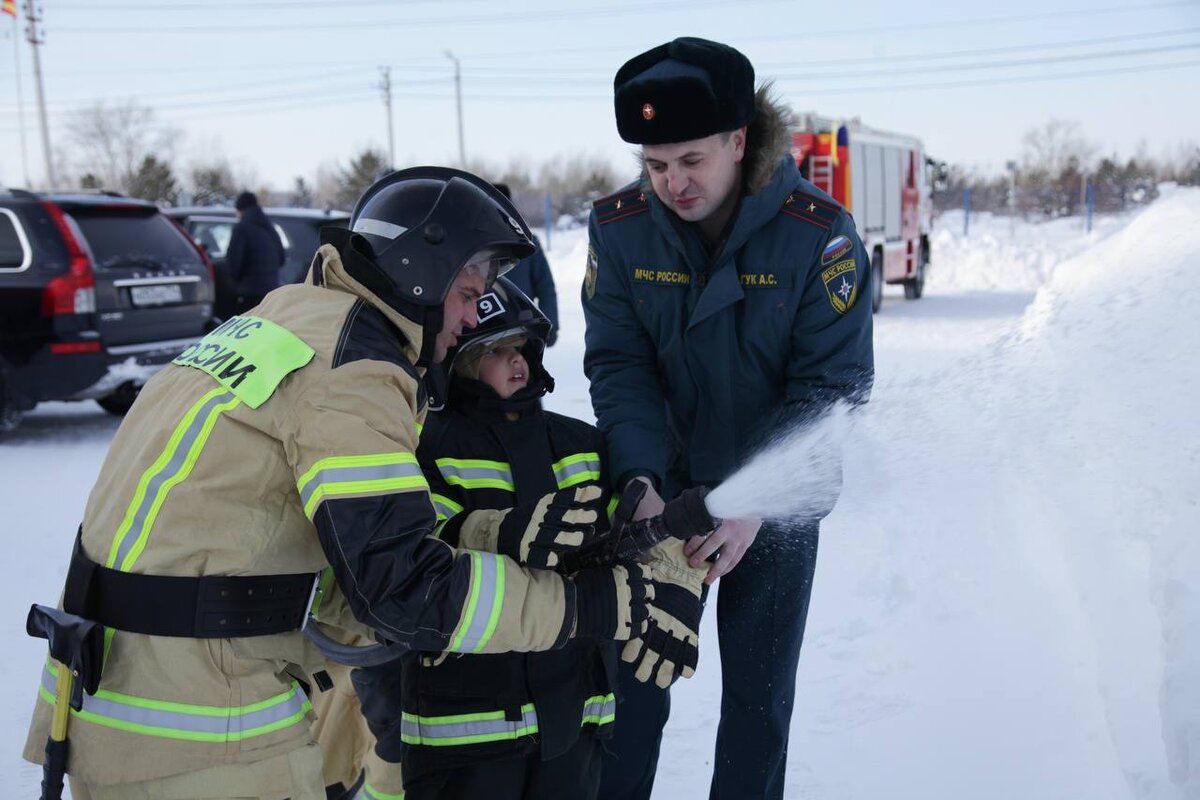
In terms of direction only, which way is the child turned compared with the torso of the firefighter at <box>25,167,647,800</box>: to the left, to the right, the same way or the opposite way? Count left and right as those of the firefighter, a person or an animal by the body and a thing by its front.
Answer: to the right

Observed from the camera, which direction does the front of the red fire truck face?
facing away from the viewer and to the right of the viewer

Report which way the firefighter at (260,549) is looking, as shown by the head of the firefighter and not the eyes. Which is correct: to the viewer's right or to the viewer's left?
to the viewer's right

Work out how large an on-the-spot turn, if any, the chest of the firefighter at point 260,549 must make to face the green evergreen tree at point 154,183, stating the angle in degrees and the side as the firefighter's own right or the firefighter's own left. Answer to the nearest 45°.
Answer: approximately 45° to the firefighter's own left

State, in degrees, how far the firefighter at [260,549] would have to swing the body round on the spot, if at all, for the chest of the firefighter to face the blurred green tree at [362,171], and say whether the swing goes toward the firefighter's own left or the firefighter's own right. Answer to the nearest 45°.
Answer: approximately 45° to the firefighter's own left

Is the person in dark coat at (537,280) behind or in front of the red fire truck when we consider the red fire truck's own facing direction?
behind

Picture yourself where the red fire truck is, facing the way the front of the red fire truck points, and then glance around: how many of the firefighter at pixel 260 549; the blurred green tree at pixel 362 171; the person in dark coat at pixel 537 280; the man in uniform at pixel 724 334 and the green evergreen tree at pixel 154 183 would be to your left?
2

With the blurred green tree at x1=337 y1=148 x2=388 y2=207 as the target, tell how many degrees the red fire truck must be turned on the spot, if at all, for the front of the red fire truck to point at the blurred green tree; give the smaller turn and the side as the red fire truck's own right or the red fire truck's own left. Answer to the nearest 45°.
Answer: approximately 90° to the red fire truck's own left

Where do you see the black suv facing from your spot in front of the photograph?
facing away from the viewer and to the left of the viewer

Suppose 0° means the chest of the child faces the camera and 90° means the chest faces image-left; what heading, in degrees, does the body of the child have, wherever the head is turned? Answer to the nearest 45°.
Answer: approximately 315°

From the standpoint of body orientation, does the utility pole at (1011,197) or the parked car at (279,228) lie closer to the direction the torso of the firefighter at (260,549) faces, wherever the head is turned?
the utility pole

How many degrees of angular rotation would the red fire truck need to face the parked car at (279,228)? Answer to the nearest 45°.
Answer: approximately 180°

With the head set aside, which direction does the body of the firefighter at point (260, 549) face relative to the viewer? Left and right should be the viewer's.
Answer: facing away from the viewer and to the right of the viewer
